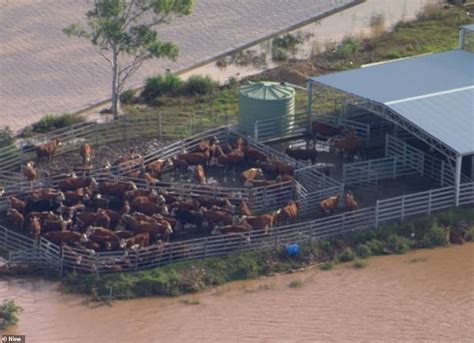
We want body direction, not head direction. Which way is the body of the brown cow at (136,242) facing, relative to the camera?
to the viewer's left

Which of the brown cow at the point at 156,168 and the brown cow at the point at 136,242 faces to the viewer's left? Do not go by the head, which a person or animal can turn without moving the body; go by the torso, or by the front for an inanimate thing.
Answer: the brown cow at the point at 136,242

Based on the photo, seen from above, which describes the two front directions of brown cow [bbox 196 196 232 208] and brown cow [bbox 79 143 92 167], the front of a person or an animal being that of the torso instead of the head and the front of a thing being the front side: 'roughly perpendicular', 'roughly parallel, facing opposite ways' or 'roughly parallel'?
roughly perpendicular

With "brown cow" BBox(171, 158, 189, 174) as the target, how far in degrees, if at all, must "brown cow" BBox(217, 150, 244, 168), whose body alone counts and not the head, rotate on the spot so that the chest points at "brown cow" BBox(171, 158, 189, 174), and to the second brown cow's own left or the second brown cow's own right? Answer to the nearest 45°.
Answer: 0° — it already faces it

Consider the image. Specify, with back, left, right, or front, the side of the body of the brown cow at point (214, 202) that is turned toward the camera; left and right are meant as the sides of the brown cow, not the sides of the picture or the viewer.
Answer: right

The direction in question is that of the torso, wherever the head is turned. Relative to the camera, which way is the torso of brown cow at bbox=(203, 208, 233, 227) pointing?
to the viewer's left

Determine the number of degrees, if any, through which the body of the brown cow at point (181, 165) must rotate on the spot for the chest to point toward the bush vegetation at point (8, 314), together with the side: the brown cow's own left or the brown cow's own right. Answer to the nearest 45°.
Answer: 0° — it already faces it

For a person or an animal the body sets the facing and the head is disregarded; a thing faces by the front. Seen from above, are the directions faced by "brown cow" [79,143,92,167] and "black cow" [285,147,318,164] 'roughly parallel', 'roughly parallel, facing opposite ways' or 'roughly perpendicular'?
roughly perpendicular

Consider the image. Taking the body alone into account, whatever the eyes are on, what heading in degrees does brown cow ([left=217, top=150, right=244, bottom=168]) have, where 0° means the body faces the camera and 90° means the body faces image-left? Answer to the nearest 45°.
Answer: approximately 90°
